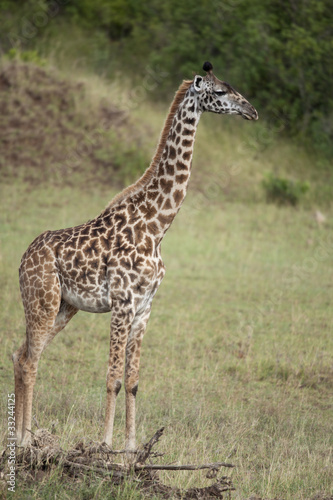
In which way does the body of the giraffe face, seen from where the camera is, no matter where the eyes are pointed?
to the viewer's right
